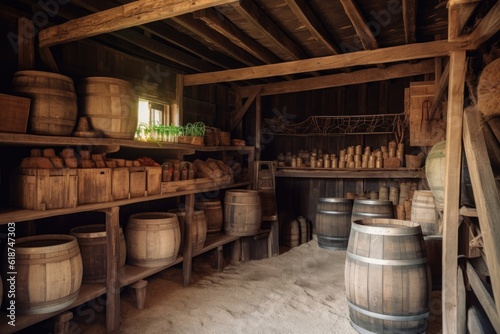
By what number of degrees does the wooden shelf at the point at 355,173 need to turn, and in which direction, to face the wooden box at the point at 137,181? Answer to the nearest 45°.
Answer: approximately 45° to its right

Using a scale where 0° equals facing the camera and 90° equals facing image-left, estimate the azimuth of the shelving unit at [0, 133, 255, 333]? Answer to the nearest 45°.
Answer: approximately 315°

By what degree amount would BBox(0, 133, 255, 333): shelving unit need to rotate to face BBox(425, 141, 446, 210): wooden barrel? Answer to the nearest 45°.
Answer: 0° — it already faces it

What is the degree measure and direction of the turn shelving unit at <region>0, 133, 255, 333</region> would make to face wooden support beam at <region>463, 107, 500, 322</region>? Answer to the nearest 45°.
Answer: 0° — it already faces it

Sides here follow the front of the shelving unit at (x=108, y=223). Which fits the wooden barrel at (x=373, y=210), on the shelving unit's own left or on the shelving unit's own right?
on the shelving unit's own left

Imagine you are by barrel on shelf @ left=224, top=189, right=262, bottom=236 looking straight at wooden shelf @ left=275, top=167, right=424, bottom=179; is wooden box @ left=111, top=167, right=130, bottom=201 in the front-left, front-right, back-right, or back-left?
back-right

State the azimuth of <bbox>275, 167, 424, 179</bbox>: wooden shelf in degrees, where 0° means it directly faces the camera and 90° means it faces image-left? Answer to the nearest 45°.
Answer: approximately 0°

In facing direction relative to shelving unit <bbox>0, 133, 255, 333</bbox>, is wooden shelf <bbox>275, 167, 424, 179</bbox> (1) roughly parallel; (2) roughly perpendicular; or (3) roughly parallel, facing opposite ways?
roughly perpendicular
